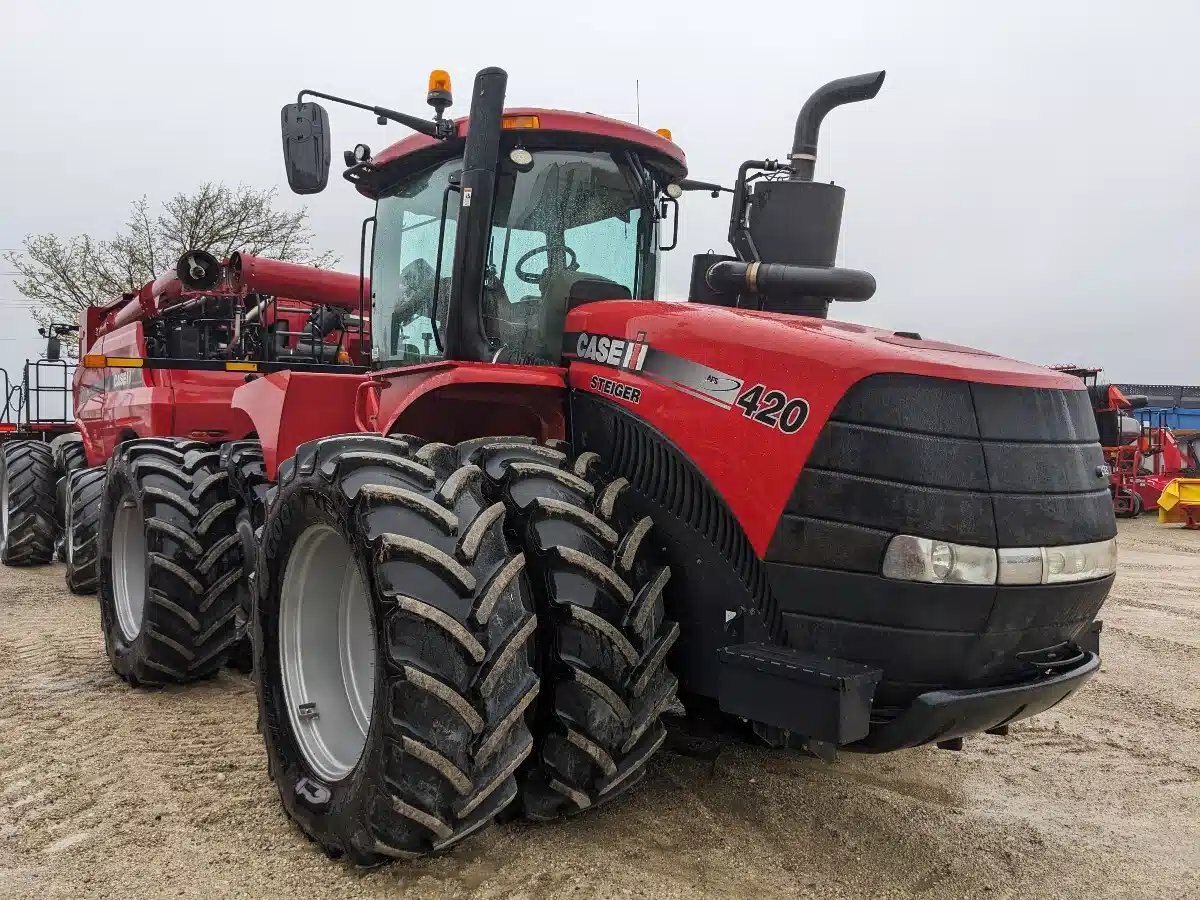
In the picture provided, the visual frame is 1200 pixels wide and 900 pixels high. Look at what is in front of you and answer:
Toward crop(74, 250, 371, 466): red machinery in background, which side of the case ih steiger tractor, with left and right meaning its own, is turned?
back

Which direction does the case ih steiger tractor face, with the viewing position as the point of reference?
facing the viewer and to the right of the viewer

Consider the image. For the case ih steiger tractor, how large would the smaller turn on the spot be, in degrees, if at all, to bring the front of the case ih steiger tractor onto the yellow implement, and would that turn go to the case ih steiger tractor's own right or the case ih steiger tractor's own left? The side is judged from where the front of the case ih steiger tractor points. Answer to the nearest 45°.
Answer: approximately 90° to the case ih steiger tractor's own left

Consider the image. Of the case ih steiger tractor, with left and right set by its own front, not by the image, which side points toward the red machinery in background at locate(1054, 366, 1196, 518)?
left
